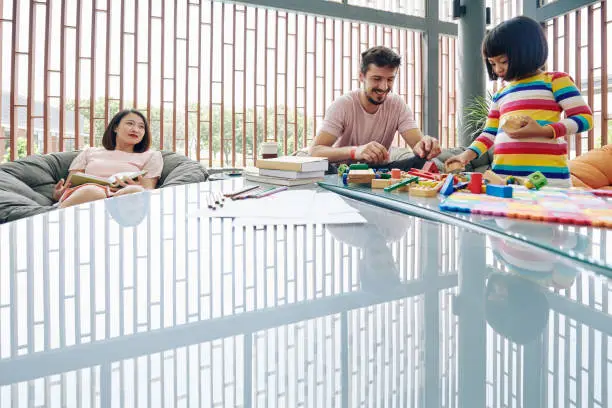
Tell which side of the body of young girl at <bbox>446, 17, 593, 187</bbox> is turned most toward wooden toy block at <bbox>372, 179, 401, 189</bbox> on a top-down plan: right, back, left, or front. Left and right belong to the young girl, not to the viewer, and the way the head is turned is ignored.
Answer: front

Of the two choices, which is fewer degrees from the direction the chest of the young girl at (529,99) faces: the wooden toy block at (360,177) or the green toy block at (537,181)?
the wooden toy block

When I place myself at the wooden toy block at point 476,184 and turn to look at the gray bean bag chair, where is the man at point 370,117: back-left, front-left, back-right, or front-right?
front-right

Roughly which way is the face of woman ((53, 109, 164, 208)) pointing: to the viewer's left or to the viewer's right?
to the viewer's right

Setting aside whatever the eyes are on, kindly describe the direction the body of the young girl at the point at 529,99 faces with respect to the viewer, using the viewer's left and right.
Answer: facing the viewer and to the left of the viewer

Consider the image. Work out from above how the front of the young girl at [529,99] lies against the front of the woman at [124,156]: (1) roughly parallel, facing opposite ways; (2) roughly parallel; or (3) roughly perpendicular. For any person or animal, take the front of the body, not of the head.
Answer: roughly perpendicular

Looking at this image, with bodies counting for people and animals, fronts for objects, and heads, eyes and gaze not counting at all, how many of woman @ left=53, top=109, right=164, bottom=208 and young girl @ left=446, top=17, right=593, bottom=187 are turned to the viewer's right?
0

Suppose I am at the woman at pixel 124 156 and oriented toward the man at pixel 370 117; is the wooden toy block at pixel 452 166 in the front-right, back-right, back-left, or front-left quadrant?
front-right

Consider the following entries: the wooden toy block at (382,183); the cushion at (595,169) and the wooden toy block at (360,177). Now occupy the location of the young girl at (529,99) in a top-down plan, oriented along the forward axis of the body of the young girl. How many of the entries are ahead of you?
2

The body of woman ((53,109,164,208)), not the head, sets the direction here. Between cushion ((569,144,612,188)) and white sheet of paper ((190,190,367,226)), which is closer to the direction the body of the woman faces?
the white sheet of paper

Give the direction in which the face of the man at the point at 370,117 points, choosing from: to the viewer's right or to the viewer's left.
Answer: to the viewer's right

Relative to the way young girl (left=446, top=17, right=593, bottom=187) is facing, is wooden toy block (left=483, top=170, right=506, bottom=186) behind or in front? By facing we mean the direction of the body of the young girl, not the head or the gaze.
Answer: in front

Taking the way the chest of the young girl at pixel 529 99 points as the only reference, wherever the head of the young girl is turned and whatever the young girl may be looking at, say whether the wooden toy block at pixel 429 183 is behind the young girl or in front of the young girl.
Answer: in front

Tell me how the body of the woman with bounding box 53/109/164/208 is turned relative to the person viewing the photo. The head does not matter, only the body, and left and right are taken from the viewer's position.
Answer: facing the viewer

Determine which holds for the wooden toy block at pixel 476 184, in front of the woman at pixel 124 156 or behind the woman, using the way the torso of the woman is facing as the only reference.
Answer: in front
